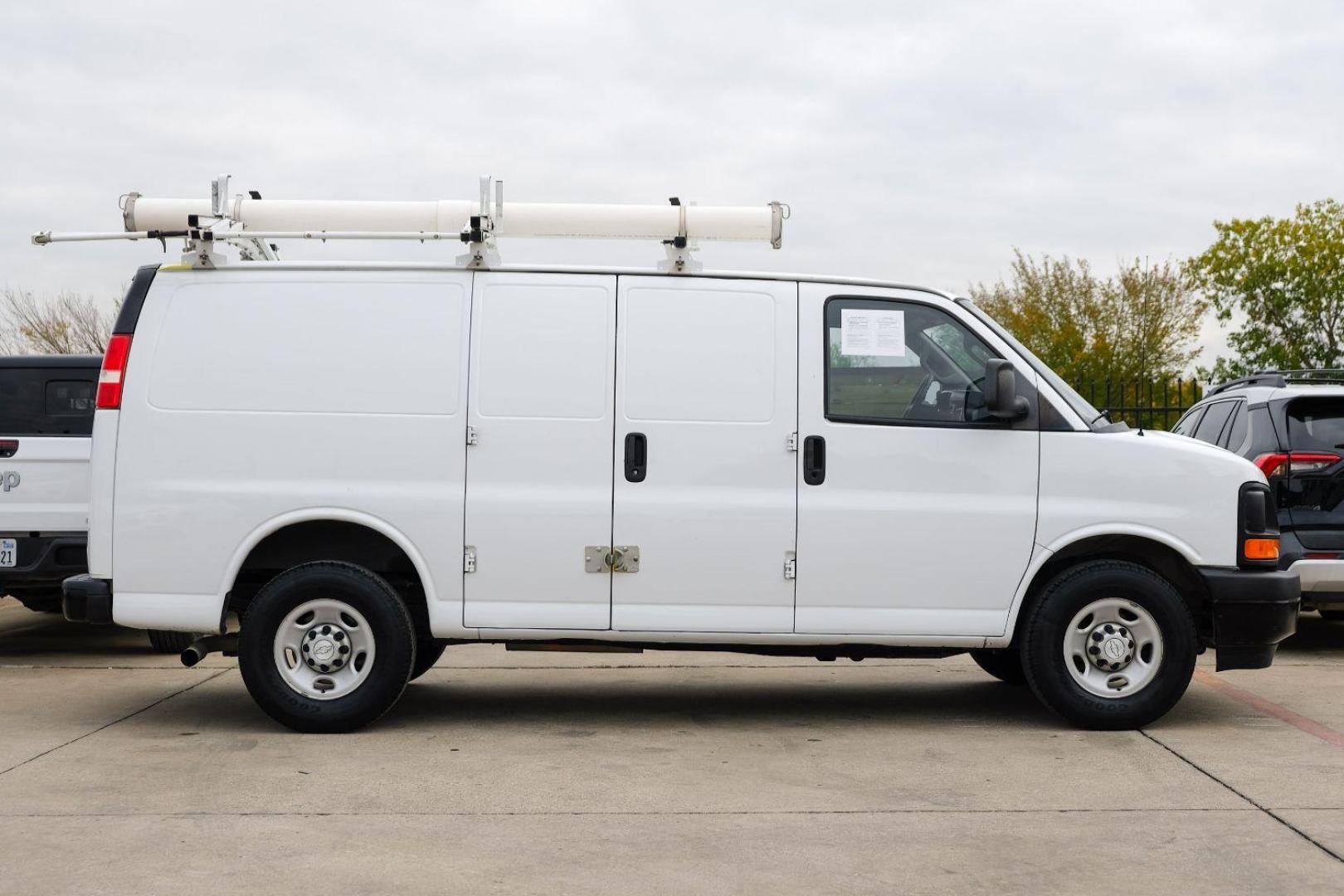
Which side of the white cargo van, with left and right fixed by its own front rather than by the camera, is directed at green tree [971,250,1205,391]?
left

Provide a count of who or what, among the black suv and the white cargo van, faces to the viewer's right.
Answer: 1

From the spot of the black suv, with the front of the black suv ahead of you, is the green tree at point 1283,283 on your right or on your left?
on your right

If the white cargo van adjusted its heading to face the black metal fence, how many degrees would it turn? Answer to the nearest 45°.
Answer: approximately 45° to its left

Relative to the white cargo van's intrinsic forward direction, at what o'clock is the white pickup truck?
The white pickup truck is roughly at 7 o'clock from the white cargo van.

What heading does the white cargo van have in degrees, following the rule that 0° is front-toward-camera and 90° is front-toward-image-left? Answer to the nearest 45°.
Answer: approximately 270°

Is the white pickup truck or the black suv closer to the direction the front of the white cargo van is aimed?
the black suv

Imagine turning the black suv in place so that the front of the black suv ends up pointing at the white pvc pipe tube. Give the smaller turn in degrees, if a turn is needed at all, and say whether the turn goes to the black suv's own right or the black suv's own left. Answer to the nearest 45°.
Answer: approximately 90° to the black suv's own left

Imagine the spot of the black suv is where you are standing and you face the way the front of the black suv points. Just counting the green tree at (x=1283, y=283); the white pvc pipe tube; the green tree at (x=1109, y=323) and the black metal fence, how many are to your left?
1

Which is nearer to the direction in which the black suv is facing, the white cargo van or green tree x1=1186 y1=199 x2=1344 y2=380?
the green tree

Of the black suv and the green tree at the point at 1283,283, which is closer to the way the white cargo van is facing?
the black suv

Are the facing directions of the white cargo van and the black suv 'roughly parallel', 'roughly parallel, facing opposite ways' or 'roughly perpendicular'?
roughly perpendicular

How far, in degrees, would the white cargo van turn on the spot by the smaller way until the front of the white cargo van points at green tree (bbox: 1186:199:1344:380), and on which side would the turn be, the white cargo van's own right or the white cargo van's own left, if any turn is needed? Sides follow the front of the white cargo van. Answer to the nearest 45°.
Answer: approximately 45° to the white cargo van's own left

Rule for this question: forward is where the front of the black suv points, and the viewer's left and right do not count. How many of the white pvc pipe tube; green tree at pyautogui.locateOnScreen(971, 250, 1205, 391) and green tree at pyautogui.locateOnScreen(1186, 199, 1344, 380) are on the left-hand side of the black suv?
1

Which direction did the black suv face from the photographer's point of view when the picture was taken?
facing away from the viewer and to the left of the viewer

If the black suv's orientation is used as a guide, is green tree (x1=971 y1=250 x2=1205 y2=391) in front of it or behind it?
in front

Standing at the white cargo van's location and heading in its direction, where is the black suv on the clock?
The black suv is roughly at 11 o'clock from the white cargo van.
